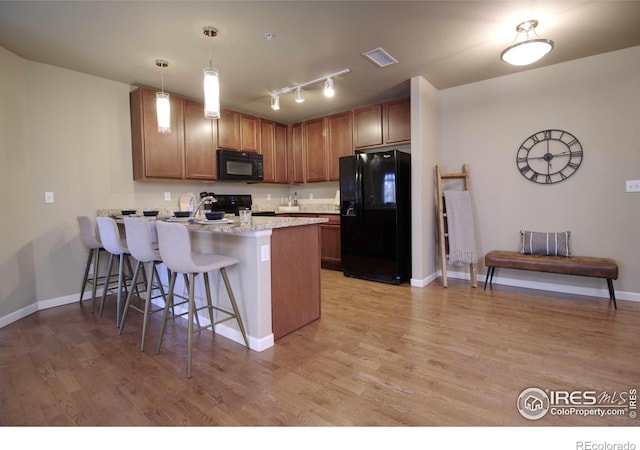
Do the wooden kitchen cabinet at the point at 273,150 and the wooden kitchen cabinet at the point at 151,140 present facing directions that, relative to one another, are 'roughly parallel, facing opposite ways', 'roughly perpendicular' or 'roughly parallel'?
roughly parallel

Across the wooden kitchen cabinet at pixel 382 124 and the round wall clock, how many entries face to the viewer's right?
0

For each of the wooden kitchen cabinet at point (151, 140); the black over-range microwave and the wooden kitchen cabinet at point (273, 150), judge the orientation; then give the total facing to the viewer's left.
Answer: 0

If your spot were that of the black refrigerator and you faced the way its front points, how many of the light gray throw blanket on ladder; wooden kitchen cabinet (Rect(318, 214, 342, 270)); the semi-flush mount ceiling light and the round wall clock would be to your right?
1

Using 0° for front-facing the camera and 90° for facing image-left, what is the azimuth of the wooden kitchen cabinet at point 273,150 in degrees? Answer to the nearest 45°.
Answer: approximately 315°

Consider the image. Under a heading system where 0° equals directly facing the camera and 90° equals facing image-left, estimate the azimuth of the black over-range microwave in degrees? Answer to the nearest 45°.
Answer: approximately 315°

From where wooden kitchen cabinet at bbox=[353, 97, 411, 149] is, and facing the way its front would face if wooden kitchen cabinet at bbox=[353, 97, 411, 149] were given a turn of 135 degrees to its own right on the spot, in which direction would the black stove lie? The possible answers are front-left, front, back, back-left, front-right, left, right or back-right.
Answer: left

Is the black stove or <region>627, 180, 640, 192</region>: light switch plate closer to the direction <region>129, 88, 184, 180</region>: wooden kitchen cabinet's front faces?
the light switch plate

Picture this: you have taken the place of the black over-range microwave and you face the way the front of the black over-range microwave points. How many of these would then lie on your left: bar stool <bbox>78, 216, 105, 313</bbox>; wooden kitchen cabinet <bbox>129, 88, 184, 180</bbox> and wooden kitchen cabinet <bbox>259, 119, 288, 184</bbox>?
1

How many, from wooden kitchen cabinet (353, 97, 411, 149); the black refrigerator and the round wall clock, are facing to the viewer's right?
0

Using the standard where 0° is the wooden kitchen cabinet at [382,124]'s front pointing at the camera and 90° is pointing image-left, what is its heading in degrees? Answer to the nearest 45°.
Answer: approximately 45°

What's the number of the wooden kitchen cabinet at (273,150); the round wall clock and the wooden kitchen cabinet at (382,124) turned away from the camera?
0

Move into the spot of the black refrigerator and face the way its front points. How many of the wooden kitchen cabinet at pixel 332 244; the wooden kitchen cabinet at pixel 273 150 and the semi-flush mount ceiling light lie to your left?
1
